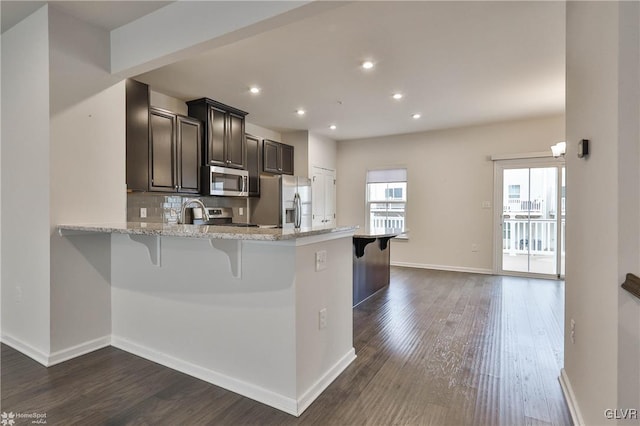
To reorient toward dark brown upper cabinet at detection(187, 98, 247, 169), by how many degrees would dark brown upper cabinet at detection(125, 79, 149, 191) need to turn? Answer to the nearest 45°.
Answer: approximately 90° to its left

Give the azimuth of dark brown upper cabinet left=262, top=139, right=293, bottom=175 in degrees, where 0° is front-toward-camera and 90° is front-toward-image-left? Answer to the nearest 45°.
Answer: approximately 315°

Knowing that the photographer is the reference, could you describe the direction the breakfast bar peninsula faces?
facing the viewer and to the left of the viewer

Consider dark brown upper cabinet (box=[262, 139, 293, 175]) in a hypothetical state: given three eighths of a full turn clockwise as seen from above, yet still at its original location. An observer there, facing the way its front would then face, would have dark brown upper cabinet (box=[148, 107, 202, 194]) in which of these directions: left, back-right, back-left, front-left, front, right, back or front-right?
front-left

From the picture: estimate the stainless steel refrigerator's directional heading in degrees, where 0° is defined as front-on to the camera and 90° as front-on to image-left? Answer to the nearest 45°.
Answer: approximately 315°

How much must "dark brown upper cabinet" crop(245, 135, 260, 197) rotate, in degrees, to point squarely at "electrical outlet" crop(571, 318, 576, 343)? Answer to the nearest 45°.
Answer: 0° — it already faces it

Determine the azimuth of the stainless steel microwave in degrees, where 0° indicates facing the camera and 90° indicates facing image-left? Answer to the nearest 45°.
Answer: approximately 315°

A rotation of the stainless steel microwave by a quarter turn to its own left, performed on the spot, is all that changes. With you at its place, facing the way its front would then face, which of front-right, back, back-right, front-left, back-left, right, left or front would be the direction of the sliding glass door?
front-right

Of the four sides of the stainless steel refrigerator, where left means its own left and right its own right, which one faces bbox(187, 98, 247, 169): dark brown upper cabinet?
right

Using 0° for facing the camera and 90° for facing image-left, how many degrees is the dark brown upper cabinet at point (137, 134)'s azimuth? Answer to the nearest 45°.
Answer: approximately 315°

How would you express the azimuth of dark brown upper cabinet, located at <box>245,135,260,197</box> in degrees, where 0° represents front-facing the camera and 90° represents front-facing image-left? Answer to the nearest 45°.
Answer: approximately 315°

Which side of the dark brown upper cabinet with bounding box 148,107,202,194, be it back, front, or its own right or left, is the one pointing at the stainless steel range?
left

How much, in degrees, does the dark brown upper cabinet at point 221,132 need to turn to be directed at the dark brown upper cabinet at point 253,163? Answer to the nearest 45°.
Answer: approximately 90° to its left

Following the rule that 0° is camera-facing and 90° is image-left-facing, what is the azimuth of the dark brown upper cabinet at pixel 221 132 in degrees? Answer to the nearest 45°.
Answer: approximately 315°

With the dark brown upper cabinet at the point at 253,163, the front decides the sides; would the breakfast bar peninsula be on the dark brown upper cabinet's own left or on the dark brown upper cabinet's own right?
on the dark brown upper cabinet's own right

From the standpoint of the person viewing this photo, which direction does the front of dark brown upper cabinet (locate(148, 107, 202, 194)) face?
facing the viewer and to the right of the viewer
